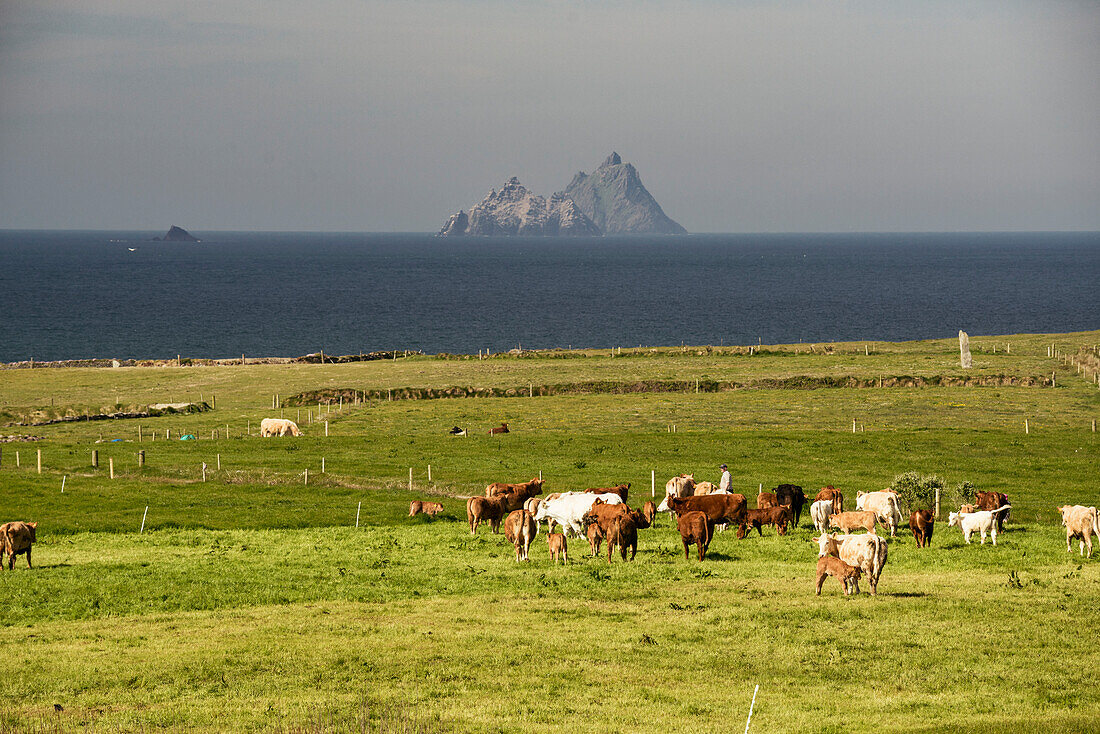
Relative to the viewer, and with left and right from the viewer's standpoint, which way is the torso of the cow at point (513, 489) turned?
facing to the right of the viewer

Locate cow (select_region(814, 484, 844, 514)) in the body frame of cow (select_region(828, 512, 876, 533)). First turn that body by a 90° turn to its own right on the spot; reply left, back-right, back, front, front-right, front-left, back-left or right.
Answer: front

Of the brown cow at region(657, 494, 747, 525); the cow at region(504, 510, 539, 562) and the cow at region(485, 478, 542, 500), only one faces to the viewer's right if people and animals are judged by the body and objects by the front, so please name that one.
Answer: the cow at region(485, 478, 542, 500)

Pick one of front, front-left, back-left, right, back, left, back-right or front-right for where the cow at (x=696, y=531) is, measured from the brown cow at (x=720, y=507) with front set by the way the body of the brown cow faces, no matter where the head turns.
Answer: left

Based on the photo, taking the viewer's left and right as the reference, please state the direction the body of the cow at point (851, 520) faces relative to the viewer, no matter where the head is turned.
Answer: facing to the left of the viewer

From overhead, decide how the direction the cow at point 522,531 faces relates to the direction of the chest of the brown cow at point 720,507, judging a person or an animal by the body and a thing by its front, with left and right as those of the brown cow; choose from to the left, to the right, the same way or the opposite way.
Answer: to the right

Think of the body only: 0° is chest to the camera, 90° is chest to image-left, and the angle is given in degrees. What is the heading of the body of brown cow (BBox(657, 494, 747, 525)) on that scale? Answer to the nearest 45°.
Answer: approximately 90°

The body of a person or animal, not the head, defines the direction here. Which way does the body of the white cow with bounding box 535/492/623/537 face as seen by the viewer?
to the viewer's left

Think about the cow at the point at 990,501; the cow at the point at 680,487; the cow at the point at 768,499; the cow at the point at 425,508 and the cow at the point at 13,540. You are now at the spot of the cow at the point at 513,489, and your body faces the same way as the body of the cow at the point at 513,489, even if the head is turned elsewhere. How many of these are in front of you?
3
